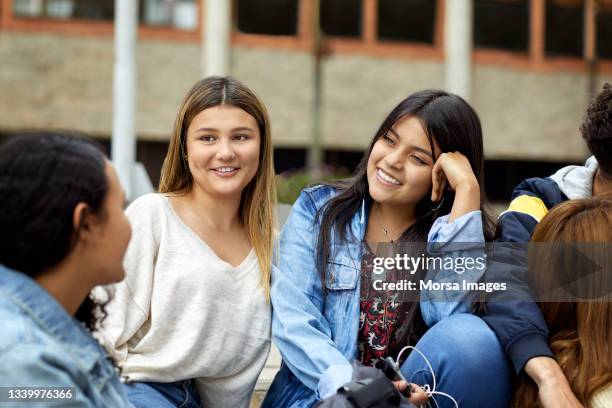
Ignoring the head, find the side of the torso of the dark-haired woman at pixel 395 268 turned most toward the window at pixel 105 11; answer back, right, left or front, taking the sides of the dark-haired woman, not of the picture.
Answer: back

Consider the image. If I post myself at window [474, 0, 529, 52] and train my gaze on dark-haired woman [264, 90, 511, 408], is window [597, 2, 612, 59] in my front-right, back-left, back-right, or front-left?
back-left

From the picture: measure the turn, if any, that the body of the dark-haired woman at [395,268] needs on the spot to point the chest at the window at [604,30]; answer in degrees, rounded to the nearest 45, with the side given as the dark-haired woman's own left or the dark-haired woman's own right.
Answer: approximately 180°

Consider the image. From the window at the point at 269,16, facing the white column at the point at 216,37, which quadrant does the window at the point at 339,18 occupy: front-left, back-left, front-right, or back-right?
back-left

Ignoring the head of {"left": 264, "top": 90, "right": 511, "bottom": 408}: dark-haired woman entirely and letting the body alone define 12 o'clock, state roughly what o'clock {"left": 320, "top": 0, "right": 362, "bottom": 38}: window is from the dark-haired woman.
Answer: The window is roughly at 6 o'clock from the dark-haired woman.

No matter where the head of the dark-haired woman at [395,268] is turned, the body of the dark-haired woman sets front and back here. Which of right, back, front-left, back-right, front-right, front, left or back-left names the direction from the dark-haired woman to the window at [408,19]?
back

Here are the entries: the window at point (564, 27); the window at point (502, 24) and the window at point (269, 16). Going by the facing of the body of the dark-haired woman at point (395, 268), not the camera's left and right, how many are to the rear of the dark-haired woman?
3

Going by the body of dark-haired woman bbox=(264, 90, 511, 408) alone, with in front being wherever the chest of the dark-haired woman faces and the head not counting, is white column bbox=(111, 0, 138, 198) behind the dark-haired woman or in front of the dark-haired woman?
behind

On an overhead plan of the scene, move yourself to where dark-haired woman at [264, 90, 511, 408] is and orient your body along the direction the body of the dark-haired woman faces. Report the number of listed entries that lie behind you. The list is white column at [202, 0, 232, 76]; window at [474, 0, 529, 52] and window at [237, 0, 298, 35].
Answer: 3

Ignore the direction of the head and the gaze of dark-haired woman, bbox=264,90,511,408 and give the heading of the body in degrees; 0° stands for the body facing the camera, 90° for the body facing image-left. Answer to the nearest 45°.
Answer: approximately 0°
